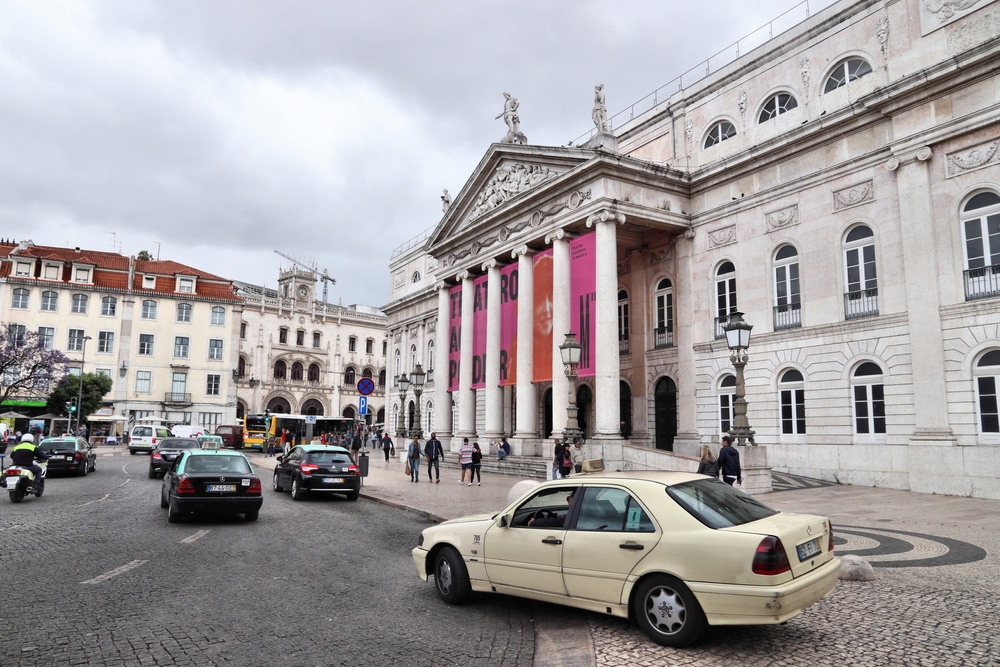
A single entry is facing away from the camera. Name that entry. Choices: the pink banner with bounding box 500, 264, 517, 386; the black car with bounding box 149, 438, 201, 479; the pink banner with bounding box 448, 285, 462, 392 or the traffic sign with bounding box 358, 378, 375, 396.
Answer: the black car

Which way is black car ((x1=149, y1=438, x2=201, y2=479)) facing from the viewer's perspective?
away from the camera

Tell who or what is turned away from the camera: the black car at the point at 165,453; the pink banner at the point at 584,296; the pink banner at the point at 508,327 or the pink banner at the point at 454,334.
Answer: the black car

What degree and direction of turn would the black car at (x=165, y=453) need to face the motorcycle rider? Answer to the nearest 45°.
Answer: approximately 180°

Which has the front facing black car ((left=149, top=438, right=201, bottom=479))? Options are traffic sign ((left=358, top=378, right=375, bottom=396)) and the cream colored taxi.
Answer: the cream colored taxi

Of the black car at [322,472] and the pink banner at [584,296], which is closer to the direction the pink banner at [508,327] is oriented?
the black car

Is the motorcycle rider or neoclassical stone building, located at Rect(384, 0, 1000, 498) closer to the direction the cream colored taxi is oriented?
the motorcycle rider

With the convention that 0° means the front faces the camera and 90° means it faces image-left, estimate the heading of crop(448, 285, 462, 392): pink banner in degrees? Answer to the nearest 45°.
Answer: approximately 45°

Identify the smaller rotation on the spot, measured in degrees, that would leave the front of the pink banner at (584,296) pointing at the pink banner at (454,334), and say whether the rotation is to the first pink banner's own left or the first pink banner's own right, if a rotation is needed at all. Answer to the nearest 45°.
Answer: approximately 90° to the first pink banner's own right

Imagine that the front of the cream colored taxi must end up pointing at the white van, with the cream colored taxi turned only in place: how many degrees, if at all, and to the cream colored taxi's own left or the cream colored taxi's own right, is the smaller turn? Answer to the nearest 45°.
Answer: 0° — it already faces it
